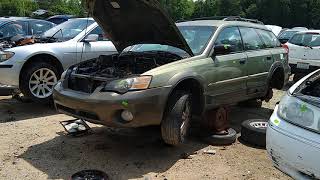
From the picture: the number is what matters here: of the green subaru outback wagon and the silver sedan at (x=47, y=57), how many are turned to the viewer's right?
0

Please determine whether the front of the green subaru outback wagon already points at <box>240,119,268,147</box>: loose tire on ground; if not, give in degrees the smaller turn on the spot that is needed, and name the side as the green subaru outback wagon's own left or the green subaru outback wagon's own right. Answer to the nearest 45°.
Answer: approximately 135° to the green subaru outback wagon's own left

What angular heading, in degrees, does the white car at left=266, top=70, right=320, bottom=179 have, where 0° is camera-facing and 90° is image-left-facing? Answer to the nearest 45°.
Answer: approximately 45°

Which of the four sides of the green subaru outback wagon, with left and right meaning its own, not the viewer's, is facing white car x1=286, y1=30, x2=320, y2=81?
back

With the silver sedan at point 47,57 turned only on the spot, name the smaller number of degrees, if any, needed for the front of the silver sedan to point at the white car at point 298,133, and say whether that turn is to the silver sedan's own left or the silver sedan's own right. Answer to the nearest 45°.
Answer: approximately 90° to the silver sedan's own left

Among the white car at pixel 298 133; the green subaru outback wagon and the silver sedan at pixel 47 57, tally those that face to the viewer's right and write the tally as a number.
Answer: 0

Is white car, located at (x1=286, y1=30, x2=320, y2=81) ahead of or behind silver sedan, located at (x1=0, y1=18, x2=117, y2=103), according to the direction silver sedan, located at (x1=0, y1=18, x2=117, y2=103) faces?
behind

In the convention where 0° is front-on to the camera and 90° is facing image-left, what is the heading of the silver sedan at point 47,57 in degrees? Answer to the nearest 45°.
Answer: approximately 45°

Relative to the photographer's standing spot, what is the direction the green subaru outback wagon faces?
facing the viewer and to the left of the viewer

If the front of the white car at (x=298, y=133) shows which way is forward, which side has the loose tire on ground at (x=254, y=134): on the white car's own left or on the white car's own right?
on the white car's own right
